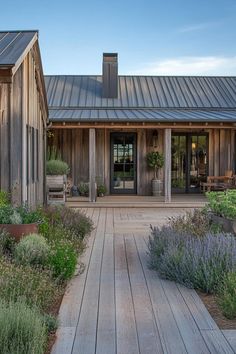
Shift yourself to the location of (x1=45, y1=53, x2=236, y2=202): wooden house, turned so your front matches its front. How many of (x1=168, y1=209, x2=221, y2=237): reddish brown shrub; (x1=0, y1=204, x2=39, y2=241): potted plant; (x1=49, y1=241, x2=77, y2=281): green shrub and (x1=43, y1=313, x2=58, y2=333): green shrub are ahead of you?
4

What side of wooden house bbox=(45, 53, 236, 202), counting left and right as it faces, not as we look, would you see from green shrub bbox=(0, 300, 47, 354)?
front

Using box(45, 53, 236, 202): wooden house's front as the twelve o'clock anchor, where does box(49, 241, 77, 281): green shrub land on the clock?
The green shrub is roughly at 12 o'clock from the wooden house.

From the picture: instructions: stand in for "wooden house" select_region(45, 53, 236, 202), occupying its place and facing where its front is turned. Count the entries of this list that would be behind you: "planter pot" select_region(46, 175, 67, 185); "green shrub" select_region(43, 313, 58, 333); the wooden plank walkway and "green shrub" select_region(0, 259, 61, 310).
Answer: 0

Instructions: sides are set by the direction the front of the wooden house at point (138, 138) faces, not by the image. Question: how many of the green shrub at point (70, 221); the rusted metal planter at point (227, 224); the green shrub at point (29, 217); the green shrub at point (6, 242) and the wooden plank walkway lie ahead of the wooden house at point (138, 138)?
5

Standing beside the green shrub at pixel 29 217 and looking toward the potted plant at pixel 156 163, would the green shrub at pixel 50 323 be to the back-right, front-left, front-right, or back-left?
back-right

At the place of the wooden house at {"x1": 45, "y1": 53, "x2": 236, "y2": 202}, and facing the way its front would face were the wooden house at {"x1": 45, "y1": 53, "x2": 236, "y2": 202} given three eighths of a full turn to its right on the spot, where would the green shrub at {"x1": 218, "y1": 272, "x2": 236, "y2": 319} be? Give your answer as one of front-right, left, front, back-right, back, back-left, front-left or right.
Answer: back-left

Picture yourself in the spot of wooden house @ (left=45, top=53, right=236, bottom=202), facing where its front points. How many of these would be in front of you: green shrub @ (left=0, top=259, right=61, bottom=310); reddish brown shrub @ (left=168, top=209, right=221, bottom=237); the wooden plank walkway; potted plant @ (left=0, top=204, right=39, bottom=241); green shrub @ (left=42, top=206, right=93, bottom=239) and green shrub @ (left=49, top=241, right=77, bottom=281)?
6

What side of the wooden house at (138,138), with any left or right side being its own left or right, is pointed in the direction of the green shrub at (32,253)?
front

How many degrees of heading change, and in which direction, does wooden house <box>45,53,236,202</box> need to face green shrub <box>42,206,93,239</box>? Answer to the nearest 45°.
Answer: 0° — it already faces it

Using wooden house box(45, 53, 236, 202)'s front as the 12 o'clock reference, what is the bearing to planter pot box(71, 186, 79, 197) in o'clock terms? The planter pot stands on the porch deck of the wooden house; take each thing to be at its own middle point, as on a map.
The planter pot is roughly at 2 o'clock from the wooden house.

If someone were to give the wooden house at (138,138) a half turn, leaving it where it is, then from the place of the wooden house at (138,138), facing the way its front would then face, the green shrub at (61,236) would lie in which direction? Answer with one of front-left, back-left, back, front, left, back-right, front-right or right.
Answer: back

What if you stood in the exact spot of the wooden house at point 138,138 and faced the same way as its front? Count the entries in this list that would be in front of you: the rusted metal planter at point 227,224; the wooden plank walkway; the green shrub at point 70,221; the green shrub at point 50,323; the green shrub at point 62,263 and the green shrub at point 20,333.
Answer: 6

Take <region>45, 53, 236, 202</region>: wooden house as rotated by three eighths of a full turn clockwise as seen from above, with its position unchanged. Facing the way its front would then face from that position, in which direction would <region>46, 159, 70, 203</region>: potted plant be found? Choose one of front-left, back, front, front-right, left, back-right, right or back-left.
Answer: left

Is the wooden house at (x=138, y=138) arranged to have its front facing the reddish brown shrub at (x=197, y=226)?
yes

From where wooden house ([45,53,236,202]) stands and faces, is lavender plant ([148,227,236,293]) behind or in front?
in front

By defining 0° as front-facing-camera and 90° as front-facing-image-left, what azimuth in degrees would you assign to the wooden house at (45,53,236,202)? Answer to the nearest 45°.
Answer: approximately 0°

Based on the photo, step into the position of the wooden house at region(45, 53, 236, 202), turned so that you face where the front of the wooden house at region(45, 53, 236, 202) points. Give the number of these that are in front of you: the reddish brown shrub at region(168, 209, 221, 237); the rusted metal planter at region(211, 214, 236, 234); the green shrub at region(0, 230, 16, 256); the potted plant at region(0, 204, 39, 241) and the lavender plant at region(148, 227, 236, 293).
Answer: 5
